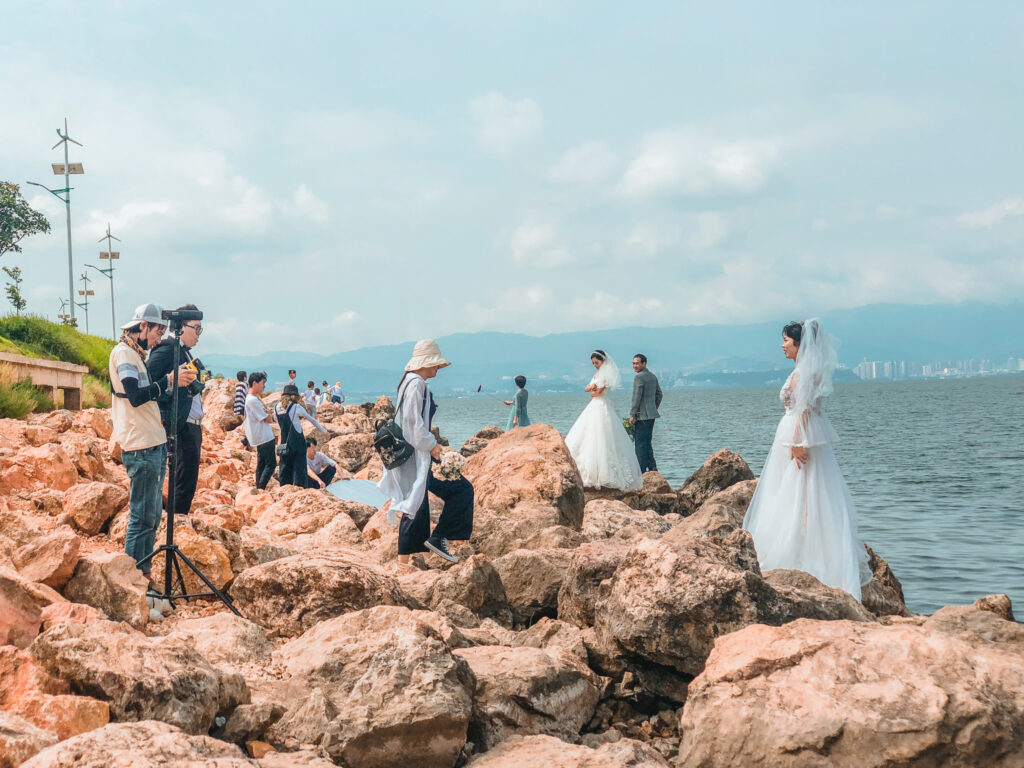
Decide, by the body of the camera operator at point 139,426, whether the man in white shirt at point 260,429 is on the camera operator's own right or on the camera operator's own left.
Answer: on the camera operator's own left

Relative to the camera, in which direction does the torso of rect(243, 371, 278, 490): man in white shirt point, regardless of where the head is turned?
to the viewer's right

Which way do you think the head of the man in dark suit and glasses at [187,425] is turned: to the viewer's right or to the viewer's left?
to the viewer's right

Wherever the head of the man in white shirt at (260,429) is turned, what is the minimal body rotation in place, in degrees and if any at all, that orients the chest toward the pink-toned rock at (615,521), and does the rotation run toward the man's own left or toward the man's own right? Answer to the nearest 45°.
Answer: approximately 45° to the man's own right

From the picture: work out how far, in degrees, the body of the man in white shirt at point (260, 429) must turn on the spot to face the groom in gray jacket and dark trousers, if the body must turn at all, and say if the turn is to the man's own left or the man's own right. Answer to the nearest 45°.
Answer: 0° — they already face them

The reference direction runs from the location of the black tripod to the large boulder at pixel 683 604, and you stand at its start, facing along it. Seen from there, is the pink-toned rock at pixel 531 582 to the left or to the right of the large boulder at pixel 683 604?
left

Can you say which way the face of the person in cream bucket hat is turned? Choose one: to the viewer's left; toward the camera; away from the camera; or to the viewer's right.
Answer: to the viewer's right

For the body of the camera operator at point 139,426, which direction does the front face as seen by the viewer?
to the viewer's right
